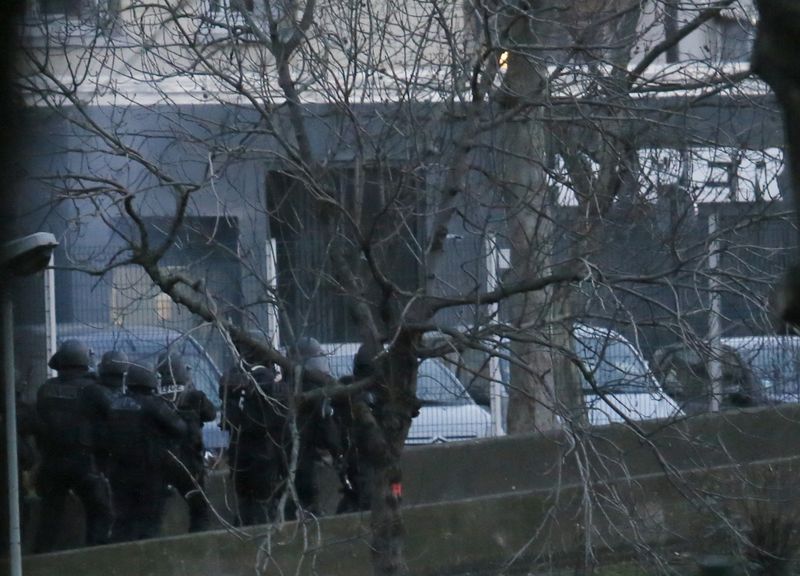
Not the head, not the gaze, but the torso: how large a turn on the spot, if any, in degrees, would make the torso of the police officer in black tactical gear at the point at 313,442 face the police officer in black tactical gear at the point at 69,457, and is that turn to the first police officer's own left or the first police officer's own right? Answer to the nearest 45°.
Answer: approximately 180°

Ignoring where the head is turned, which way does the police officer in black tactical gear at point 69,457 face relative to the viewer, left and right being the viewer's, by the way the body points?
facing away from the viewer and to the right of the viewer

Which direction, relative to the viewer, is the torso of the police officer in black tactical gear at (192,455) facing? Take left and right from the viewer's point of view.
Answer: facing away from the viewer and to the right of the viewer

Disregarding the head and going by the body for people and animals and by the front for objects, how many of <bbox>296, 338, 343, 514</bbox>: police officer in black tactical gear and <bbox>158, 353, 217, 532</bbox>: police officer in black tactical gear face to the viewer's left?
0

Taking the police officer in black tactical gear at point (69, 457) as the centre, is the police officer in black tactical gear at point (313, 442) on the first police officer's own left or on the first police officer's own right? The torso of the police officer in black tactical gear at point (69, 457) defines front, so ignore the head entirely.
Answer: on the first police officer's own right

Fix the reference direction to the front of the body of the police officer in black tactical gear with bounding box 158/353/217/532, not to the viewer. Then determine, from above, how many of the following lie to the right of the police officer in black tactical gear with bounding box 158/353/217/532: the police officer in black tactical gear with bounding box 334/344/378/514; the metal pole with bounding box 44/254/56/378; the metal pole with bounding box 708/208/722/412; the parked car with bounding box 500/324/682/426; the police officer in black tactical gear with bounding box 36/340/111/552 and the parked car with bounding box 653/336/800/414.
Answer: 4

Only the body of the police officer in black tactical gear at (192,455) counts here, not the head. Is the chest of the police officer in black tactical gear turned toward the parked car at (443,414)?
yes

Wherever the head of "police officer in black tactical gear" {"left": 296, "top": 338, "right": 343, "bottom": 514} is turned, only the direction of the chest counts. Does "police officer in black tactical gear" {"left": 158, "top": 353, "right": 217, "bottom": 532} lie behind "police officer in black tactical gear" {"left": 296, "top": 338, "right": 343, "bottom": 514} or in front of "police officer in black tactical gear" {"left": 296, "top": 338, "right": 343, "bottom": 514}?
behind

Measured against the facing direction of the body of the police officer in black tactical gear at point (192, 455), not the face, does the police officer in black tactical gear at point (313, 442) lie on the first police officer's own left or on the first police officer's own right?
on the first police officer's own right

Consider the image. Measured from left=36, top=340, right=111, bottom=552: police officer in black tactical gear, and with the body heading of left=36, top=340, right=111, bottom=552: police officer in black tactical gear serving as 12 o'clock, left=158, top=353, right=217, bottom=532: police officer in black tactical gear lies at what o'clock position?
left=158, top=353, right=217, bottom=532: police officer in black tactical gear is roughly at 2 o'clock from left=36, top=340, right=111, bottom=552: police officer in black tactical gear.

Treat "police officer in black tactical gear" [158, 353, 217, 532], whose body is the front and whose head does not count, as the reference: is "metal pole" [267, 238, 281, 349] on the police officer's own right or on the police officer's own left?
on the police officer's own right

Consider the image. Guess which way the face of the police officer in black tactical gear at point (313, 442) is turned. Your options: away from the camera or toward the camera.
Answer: away from the camera

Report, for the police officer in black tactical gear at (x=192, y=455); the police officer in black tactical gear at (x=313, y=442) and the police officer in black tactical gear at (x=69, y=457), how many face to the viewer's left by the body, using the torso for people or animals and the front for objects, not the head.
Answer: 0
